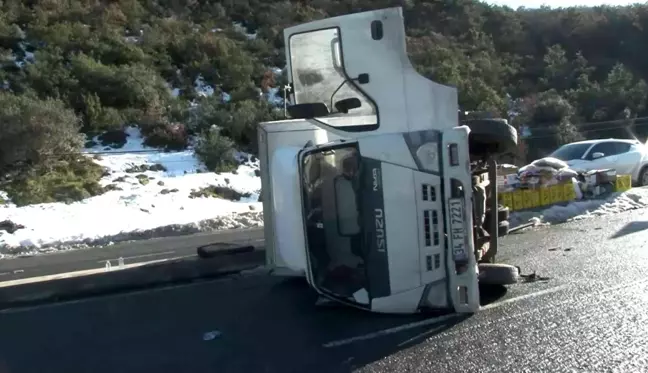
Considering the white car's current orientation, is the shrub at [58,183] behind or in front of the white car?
in front

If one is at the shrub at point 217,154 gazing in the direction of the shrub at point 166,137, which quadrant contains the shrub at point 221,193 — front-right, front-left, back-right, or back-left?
back-left

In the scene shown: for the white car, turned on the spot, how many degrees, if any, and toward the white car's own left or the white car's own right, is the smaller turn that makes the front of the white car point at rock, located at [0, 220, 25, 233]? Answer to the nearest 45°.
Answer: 0° — it already faces it

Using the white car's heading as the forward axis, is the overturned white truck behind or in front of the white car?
in front

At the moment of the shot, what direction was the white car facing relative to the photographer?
facing the viewer and to the left of the viewer

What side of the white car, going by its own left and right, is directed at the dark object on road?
front

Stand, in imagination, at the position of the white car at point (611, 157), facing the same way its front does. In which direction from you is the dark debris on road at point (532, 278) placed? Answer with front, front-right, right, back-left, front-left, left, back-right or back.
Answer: front-left

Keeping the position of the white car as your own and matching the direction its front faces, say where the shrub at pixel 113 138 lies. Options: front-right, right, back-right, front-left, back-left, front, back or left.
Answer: front-right

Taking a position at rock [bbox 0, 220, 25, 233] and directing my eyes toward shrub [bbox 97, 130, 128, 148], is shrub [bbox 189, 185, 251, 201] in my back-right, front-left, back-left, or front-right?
front-right

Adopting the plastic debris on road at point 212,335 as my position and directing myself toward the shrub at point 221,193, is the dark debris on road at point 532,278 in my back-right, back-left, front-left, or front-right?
front-right
